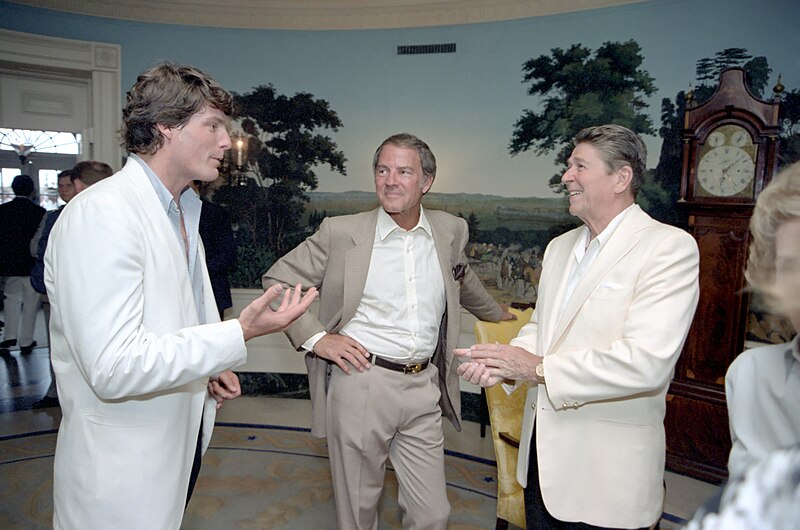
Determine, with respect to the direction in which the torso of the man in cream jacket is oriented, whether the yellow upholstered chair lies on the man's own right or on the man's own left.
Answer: on the man's own right

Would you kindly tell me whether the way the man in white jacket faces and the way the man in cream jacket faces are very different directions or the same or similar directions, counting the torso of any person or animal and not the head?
very different directions

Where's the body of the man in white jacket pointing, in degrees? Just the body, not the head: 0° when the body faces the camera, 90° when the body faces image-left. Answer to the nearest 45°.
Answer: approximately 270°

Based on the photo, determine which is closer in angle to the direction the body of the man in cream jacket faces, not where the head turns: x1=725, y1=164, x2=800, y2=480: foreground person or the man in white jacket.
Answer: the man in white jacket

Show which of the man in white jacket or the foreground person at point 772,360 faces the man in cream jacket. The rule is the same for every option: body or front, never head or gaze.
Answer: the man in white jacket

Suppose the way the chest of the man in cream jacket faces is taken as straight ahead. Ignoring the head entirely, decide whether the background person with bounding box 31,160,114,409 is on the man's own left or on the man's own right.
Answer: on the man's own right

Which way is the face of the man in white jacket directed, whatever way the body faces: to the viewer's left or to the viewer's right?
to the viewer's right

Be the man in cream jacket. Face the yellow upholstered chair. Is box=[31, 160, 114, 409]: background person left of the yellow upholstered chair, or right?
left

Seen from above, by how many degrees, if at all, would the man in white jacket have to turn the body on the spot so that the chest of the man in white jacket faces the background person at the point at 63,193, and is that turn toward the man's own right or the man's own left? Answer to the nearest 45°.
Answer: approximately 90° to the man's own left

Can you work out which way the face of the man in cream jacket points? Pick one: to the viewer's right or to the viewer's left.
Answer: to the viewer's left

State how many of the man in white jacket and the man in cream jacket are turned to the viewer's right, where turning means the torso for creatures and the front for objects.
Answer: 1

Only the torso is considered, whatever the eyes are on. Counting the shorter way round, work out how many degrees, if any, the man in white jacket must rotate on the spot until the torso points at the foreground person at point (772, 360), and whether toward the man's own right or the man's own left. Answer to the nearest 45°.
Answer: approximately 45° to the man's own right
